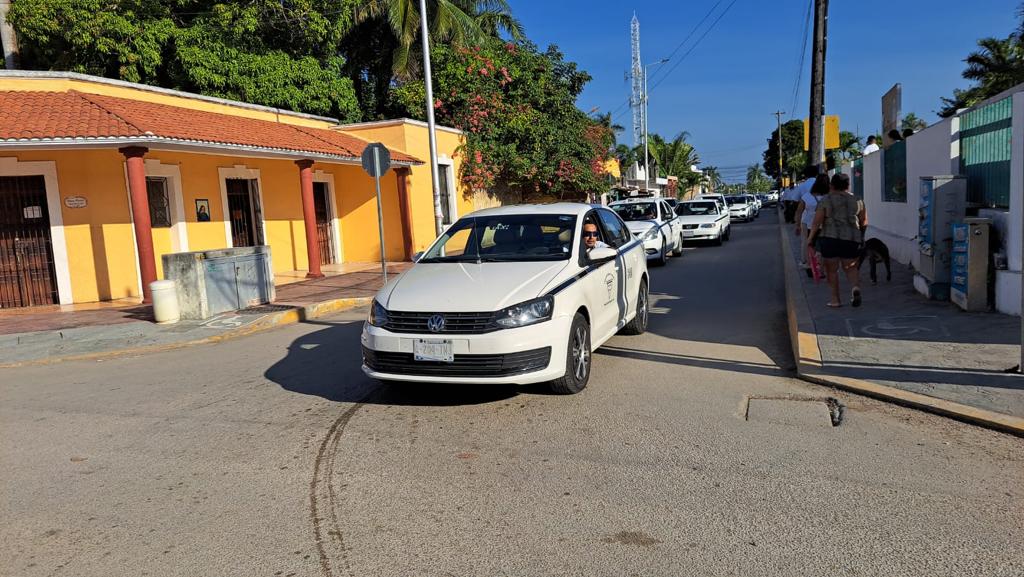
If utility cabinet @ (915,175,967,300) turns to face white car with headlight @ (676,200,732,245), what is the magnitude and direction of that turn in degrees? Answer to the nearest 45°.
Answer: approximately 45° to its right

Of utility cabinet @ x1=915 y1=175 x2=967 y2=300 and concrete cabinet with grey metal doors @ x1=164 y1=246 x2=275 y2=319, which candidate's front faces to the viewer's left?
the utility cabinet

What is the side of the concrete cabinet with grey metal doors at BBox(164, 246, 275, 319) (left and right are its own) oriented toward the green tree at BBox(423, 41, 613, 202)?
left

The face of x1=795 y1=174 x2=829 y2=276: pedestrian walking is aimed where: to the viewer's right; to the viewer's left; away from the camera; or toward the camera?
away from the camera

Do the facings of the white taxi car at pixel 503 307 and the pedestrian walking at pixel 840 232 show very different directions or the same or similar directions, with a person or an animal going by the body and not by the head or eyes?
very different directions

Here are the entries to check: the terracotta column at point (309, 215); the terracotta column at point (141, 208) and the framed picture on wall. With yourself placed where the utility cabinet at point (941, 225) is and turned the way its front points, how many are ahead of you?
3

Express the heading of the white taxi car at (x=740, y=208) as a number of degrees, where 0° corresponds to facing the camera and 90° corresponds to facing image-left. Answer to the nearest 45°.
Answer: approximately 45°

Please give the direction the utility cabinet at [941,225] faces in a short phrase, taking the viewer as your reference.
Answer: facing to the left of the viewer

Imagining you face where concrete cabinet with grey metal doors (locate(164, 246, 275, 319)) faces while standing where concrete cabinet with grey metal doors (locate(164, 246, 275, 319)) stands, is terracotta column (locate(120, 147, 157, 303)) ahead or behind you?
behind

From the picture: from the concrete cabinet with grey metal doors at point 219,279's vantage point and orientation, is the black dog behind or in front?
in front

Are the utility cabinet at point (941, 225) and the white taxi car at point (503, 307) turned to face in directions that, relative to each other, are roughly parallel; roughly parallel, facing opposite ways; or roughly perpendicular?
roughly perpendicular

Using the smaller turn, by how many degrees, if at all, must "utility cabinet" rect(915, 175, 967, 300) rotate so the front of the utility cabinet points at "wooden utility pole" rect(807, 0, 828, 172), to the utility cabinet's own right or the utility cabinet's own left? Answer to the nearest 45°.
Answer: approximately 90° to the utility cabinet's own right

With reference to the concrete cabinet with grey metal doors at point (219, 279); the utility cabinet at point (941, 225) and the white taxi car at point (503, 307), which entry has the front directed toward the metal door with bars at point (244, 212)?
the utility cabinet

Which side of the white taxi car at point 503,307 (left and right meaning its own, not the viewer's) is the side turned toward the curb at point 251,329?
right

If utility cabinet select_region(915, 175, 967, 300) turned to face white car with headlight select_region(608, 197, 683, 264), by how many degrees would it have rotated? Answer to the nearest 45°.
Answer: approximately 45° to its right

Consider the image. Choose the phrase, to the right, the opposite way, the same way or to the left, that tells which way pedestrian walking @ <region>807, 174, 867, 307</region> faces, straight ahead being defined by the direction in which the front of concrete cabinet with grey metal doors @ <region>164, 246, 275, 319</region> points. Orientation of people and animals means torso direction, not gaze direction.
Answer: to the left

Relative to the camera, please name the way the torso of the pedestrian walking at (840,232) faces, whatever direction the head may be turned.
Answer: away from the camera
